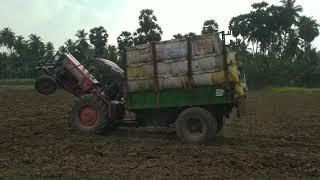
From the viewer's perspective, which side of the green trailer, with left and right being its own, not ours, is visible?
left

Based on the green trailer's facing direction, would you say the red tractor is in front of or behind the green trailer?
in front
